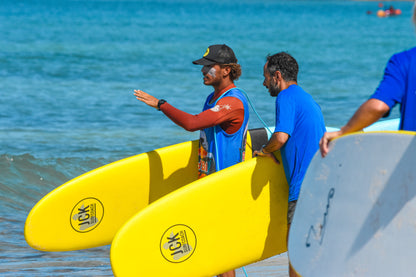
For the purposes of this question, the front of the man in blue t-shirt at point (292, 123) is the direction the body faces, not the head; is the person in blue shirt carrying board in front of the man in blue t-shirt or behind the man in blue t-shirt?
behind

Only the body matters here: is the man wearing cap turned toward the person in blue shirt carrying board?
no

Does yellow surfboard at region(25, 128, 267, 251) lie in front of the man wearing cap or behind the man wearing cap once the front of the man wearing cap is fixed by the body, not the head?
in front

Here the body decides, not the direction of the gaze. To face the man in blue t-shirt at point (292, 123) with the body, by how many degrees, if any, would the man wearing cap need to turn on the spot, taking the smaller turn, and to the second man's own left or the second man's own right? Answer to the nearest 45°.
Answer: approximately 135° to the second man's own left

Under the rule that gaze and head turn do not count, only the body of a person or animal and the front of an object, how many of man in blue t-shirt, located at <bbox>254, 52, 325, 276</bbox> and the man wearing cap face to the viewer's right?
0

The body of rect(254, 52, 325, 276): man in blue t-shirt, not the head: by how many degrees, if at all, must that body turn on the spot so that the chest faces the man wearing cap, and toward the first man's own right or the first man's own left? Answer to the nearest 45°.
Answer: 0° — they already face them

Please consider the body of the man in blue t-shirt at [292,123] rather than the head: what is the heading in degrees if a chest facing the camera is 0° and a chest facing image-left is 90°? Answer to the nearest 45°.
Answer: approximately 135°

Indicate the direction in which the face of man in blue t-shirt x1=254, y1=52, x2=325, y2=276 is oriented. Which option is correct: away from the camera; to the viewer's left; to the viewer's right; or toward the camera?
to the viewer's left

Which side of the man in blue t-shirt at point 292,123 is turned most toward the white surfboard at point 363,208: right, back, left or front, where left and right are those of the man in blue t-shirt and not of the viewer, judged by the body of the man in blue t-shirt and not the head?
back
